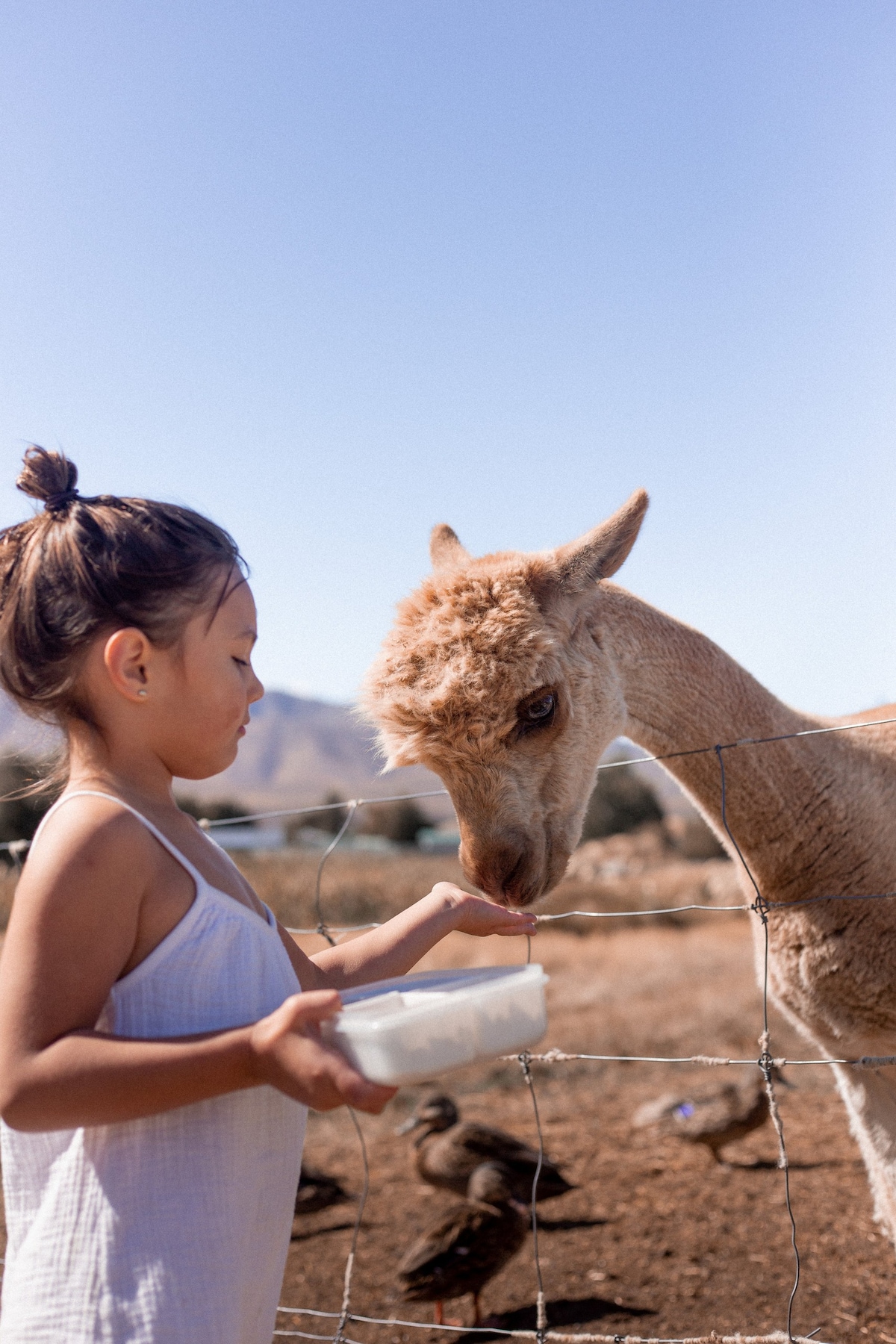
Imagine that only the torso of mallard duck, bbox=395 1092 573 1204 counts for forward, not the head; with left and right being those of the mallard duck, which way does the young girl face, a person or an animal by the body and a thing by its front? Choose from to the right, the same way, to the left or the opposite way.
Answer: the opposite way

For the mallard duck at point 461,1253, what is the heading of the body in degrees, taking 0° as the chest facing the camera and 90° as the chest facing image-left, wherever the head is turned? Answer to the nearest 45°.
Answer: approximately 225°

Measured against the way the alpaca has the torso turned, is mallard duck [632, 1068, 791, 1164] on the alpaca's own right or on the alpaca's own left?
on the alpaca's own right

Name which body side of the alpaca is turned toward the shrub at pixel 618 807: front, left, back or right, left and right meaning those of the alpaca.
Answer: right

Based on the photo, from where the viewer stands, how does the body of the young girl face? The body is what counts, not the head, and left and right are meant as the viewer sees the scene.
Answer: facing to the right of the viewer

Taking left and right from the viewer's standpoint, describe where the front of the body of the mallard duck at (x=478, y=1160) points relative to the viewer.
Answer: facing to the left of the viewer

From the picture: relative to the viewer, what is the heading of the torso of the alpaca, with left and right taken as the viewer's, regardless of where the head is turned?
facing to the left of the viewer

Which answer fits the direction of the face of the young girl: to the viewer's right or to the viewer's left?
to the viewer's right
